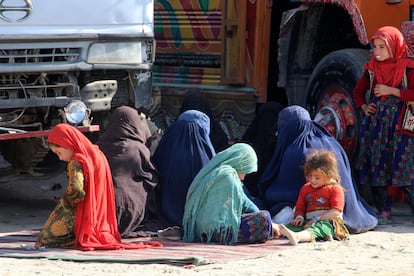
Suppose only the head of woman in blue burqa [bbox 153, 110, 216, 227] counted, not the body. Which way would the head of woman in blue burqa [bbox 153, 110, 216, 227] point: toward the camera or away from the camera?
away from the camera

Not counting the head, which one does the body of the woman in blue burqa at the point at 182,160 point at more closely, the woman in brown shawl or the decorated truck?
the decorated truck

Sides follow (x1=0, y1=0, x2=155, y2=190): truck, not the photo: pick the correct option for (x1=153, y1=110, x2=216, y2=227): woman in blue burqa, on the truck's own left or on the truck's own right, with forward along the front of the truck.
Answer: on the truck's own left

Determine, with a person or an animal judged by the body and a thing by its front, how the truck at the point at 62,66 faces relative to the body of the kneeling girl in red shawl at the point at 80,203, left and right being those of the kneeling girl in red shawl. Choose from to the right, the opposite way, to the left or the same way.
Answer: to the left

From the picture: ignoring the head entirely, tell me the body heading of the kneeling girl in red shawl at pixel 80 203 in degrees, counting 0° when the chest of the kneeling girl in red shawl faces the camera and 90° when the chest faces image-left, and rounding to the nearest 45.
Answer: approximately 90°
